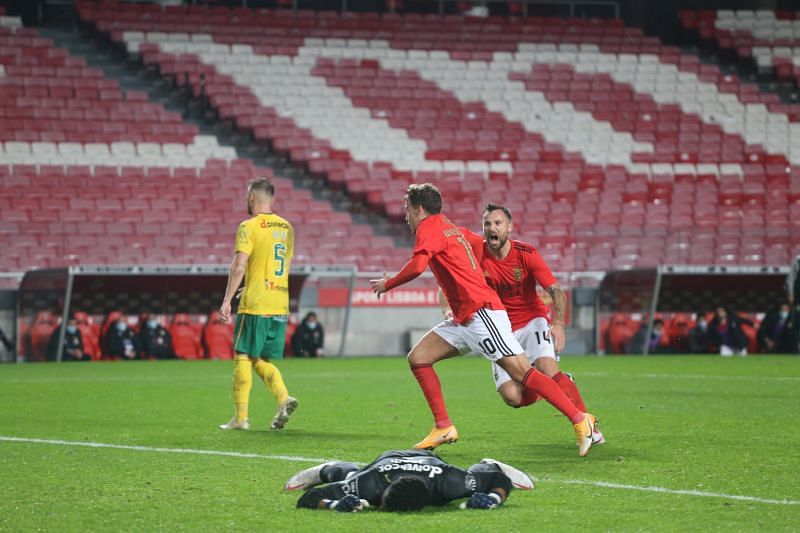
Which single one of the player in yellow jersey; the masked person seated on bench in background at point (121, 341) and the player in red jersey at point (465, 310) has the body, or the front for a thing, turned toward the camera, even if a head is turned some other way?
the masked person seated on bench in background

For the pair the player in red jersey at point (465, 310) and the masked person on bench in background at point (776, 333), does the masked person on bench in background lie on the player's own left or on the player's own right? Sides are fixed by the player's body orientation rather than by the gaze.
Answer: on the player's own right

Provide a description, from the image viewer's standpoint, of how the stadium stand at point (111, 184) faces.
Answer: facing the viewer

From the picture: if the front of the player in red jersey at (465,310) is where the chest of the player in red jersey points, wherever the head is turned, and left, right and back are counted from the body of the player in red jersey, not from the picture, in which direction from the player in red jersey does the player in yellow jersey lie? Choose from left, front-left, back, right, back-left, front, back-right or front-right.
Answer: front

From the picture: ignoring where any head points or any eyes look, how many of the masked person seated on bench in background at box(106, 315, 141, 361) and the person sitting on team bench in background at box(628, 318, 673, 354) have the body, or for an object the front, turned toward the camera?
2

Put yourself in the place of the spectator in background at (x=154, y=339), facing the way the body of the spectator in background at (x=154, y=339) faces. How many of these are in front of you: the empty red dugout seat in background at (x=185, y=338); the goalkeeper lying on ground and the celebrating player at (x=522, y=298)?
2

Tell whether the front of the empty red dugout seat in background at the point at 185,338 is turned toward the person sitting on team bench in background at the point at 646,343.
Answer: no

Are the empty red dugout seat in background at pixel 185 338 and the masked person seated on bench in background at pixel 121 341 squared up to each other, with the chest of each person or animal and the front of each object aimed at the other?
no

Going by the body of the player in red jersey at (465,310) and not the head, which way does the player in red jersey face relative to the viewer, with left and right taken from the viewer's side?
facing away from the viewer and to the left of the viewer

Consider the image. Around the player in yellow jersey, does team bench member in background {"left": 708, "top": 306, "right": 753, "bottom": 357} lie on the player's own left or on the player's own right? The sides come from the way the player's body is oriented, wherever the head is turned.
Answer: on the player's own right

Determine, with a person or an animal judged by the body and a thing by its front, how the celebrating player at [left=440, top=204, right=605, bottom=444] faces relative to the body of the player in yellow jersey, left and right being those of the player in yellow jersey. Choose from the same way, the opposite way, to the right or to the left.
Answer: to the left

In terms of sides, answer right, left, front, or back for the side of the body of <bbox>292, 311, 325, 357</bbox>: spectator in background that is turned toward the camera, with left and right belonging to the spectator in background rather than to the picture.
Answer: front

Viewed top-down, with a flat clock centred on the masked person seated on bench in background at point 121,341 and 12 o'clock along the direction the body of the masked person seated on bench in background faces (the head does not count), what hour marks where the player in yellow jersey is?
The player in yellow jersey is roughly at 12 o'clock from the masked person seated on bench in background.

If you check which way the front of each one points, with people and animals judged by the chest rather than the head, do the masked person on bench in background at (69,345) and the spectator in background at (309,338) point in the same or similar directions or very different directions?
same or similar directions

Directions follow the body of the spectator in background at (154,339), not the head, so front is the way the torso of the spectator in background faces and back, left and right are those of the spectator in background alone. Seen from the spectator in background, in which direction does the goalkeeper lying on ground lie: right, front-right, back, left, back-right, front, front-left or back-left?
front

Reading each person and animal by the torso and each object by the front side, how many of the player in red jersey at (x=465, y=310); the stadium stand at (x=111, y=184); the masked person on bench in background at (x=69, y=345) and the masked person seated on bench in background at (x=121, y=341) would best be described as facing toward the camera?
3

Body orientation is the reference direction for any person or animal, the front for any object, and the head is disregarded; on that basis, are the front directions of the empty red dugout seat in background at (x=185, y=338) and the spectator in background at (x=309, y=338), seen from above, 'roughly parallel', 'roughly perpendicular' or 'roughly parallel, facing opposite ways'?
roughly parallel

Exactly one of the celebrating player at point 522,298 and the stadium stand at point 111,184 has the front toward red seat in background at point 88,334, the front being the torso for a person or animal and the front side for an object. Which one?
the stadium stand
